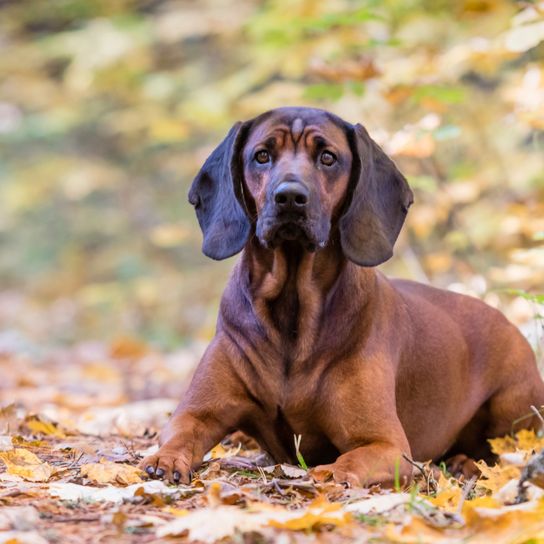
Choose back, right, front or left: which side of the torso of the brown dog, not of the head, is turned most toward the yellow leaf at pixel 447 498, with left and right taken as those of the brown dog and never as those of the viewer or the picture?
left

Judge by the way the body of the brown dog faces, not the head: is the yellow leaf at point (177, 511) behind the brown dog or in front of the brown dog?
in front

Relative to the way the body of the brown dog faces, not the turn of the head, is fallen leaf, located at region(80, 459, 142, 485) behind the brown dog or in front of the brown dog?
in front

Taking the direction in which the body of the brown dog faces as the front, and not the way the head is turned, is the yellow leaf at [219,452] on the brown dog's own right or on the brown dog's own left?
on the brown dog's own right

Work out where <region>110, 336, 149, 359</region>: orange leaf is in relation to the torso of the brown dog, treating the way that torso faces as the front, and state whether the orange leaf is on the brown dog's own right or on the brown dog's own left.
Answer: on the brown dog's own right

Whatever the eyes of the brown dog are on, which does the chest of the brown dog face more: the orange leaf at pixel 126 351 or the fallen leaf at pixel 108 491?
the fallen leaf

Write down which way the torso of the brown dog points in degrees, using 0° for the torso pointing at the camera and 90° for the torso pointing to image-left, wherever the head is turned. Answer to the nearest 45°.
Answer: approximately 45°

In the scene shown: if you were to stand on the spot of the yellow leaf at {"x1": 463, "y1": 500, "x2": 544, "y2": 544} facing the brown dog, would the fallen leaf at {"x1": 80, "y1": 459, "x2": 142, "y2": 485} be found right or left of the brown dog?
left

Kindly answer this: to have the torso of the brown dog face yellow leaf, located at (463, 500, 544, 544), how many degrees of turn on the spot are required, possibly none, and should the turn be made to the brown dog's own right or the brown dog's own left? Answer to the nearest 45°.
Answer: approximately 45° to the brown dog's own left

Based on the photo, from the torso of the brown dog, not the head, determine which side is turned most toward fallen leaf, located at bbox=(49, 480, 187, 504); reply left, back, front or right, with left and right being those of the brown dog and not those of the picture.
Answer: front
